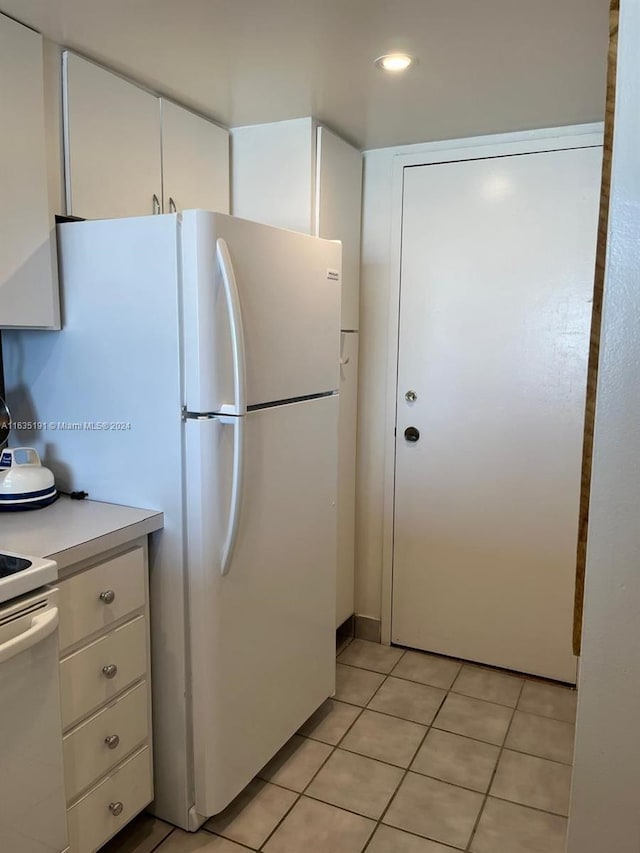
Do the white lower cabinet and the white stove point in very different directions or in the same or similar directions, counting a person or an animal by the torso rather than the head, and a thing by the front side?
same or similar directions

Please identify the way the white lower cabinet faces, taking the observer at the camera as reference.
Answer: facing the viewer and to the right of the viewer

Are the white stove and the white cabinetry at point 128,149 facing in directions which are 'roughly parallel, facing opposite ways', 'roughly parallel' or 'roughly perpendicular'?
roughly parallel

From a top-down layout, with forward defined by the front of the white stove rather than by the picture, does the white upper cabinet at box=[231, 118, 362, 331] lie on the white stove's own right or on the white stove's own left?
on the white stove's own left

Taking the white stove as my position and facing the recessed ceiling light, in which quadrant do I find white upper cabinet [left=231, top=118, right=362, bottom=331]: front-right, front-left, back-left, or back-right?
front-left

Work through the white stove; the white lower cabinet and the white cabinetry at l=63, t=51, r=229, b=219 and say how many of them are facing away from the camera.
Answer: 0

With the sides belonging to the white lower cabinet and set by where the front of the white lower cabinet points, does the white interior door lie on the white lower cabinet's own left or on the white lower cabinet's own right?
on the white lower cabinet's own left
